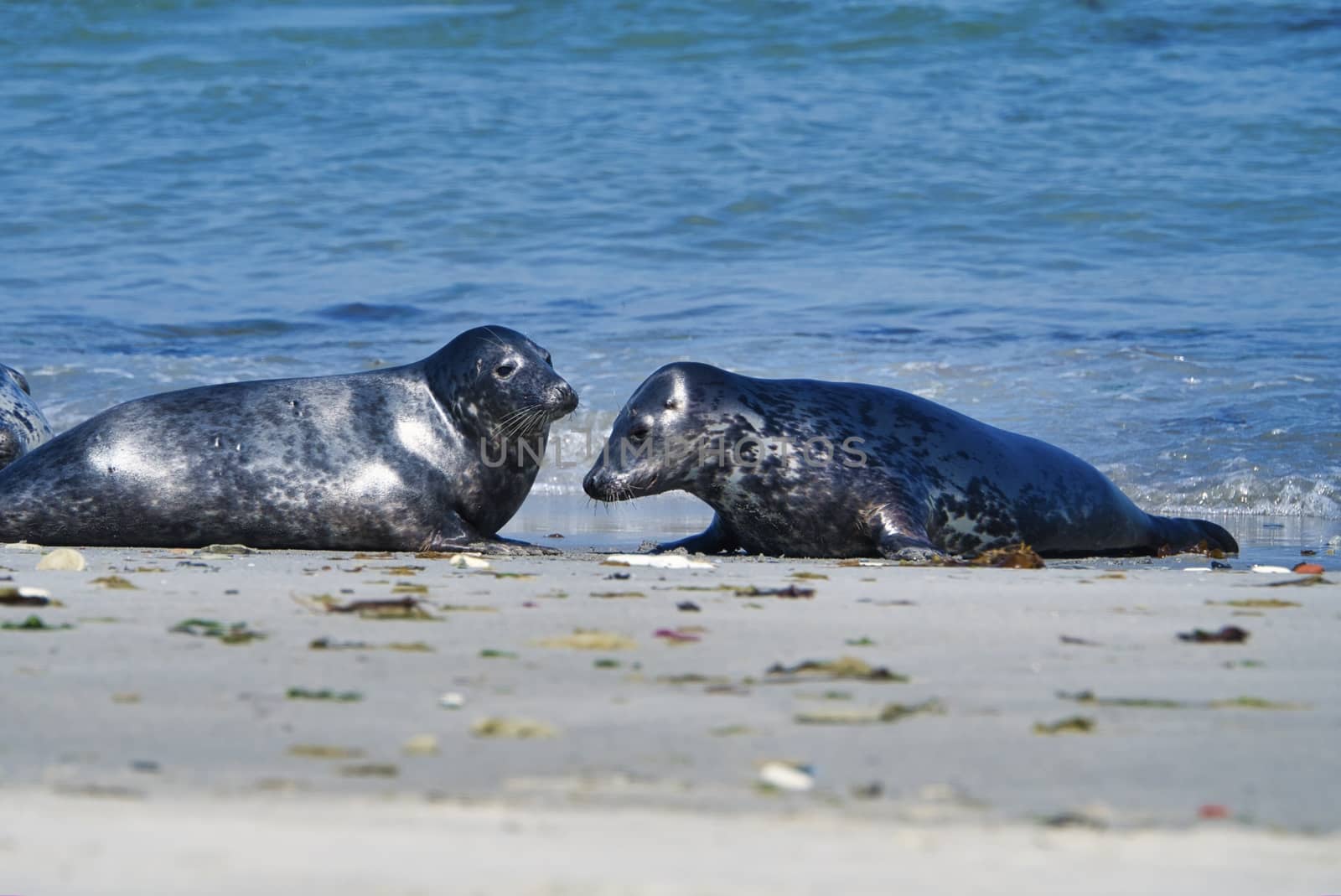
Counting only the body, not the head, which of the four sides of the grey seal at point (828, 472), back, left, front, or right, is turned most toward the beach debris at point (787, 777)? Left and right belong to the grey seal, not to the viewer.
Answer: left

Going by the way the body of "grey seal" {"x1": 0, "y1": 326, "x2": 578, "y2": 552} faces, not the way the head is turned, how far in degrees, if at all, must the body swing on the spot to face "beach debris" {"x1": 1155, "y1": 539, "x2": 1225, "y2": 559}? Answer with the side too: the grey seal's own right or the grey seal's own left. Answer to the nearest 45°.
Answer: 0° — it already faces it

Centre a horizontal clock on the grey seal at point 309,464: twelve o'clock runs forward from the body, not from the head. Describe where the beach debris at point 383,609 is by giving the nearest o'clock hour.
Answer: The beach debris is roughly at 3 o'clock from the grey seal.

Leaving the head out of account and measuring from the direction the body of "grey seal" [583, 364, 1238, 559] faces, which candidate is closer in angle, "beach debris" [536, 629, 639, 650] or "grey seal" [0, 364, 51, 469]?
the grey seal

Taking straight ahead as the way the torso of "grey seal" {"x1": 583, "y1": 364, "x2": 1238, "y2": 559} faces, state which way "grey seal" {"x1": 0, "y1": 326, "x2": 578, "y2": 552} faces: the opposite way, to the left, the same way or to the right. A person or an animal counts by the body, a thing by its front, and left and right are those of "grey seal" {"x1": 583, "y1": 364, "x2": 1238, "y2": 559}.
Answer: the opposite way

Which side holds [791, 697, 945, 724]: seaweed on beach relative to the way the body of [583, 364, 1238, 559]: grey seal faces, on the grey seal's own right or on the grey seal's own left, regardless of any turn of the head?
on the grey seal's own left

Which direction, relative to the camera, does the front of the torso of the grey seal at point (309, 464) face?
to the viewer's right

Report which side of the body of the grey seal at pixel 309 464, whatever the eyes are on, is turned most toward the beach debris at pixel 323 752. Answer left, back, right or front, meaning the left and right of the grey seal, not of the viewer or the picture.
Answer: right

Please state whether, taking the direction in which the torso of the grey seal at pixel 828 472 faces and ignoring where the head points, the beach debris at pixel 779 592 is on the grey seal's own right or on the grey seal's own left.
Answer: on the grey seal's own left

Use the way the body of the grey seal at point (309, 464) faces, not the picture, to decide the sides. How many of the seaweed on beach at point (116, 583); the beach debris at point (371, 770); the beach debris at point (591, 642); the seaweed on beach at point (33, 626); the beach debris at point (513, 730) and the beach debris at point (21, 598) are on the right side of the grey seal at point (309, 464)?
6

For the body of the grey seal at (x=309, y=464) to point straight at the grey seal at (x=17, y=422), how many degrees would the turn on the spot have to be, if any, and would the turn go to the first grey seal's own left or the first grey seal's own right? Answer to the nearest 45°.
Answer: approximately 135° to the first grey seal's own left

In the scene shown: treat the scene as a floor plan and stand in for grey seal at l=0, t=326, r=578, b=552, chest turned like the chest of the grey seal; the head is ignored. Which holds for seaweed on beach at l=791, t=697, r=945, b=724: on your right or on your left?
on your right

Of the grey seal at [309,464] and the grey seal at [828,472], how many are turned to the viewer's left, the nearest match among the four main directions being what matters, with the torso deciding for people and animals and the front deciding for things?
1

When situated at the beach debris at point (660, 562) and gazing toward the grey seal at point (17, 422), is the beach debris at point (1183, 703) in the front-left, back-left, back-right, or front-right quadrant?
back-left

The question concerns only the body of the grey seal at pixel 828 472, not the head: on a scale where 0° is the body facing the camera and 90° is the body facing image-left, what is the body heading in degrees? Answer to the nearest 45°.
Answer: approximately 90°

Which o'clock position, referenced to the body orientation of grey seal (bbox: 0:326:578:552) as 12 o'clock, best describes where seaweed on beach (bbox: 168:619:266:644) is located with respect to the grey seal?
The seaweed on beach is roughly at 3 o'clock from the grey seal.

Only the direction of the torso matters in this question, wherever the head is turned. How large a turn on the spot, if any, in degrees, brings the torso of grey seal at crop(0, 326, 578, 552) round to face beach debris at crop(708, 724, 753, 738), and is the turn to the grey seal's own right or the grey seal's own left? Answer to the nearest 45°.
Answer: approximately 90° to the grey seal's own right

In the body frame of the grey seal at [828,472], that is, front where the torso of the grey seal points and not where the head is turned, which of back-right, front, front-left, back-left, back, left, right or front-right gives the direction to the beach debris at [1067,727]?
left
